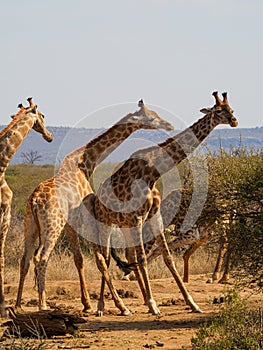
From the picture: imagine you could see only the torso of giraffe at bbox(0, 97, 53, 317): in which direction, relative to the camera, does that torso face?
to the viewer's right

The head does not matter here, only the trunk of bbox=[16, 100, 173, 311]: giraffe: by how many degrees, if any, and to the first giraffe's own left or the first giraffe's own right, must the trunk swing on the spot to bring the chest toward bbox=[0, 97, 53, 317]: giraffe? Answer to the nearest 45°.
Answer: approximately 180°

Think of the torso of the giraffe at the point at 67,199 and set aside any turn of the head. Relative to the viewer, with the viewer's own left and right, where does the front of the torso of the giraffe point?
facing away from the viewer and to the right of the viewer
